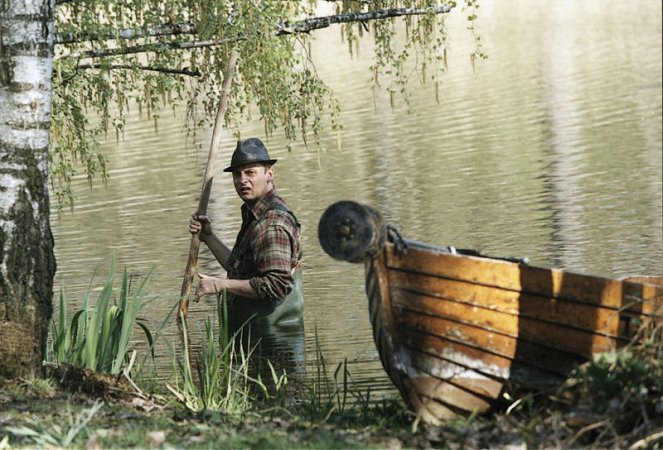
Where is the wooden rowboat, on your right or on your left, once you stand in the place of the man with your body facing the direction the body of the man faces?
on your left

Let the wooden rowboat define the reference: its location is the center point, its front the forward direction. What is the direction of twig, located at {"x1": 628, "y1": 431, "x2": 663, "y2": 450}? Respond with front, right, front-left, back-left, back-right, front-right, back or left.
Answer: left

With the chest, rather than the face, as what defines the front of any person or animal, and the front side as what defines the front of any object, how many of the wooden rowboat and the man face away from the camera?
0

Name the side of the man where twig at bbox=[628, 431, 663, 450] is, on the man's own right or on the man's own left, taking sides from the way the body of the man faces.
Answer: on the man's own left

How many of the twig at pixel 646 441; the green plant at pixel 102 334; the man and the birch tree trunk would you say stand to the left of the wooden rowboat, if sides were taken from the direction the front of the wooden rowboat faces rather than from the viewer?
1

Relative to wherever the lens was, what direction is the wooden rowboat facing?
facing the viewer and to the left of the viewer
